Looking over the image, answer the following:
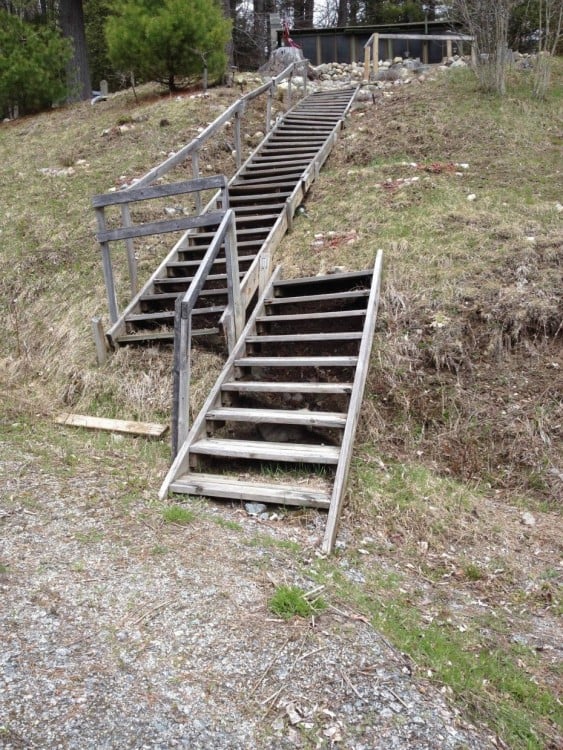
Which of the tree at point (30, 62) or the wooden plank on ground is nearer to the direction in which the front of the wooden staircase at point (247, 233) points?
the wooden plank on ground

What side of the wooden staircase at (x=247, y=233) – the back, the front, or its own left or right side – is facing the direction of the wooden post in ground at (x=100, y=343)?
front

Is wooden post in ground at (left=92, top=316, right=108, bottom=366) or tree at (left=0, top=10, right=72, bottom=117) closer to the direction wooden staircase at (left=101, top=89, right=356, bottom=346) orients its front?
the wooden post in ground

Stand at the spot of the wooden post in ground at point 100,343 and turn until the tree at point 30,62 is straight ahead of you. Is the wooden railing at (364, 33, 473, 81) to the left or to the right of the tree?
right

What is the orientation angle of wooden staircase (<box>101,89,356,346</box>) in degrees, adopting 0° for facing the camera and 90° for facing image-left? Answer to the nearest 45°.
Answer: approximately 45°

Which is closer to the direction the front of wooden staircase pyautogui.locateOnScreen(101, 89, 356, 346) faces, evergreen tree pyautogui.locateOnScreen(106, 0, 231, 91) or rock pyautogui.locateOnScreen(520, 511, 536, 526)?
the rock

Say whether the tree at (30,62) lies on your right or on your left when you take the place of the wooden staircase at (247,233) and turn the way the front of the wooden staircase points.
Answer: on your right

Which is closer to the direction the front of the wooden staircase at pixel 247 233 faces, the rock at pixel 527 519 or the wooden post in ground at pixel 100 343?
the wooden post in ground

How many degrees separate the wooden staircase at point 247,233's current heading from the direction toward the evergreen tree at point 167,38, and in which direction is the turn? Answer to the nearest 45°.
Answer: approximately 135° to its right

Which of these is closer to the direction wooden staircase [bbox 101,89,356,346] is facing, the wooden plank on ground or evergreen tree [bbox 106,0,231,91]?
the wooden plank on ground
